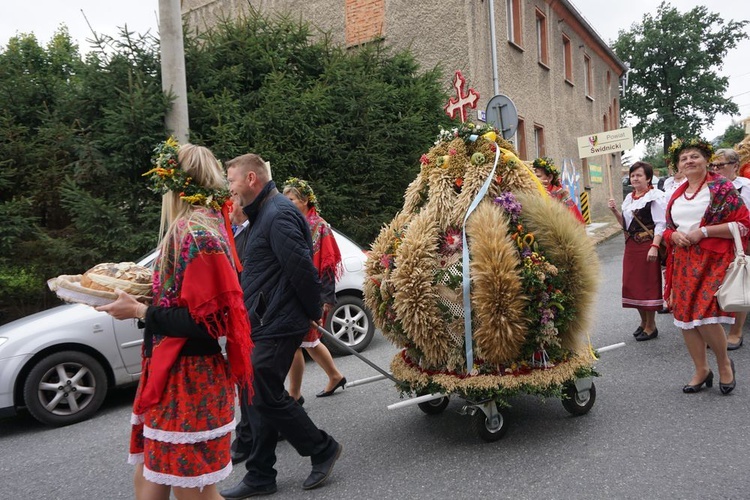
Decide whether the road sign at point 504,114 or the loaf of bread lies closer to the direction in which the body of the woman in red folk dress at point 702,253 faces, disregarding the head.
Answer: the loaf of bread

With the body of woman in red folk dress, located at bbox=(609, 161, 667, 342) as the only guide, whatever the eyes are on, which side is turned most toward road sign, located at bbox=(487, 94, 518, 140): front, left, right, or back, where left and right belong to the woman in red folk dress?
right
